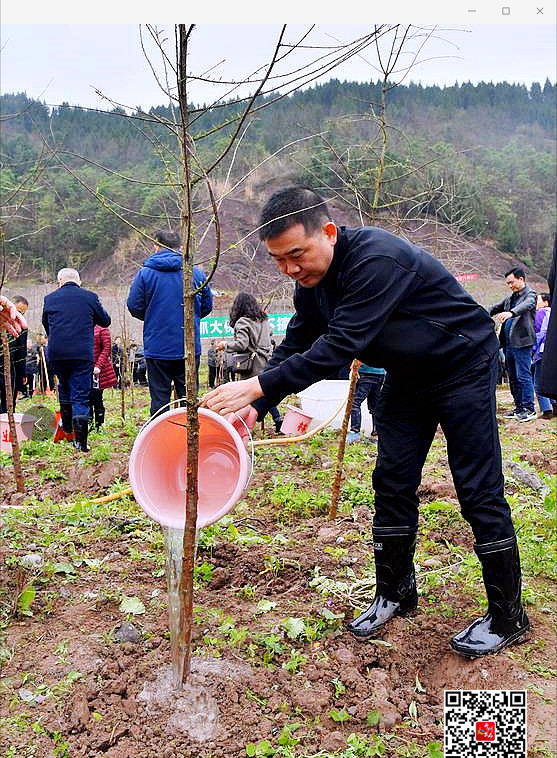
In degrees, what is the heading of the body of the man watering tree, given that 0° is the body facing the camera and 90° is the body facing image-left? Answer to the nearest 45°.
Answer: approximately 45°

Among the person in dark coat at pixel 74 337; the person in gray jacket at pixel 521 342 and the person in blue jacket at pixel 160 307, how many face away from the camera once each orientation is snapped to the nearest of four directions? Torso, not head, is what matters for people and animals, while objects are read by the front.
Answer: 2

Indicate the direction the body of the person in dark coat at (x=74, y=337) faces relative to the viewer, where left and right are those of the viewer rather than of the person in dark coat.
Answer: facing away from the viewer

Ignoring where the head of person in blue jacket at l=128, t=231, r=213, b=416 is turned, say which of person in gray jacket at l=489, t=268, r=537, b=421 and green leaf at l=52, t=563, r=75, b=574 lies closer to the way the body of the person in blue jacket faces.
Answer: the person in gray jacket

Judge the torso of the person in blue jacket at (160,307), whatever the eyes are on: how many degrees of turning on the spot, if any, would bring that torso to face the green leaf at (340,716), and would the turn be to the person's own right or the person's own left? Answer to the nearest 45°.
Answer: approximately 180°

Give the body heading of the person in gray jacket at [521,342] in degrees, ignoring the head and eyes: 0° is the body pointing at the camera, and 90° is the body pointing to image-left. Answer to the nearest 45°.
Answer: approximately 45°

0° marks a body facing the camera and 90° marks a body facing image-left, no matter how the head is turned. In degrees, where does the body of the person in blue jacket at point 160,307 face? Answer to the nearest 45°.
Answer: approximately 180°

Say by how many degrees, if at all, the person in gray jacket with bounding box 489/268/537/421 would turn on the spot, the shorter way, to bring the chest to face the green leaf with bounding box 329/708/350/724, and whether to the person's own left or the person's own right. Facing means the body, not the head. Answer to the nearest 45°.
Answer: approximately 45° to the person's own left

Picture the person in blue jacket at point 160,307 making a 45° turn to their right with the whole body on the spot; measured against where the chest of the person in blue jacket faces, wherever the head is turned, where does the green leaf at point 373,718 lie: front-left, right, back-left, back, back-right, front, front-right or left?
back-right

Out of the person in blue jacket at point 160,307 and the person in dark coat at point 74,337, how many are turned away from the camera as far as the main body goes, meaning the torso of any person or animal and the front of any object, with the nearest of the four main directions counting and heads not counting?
2

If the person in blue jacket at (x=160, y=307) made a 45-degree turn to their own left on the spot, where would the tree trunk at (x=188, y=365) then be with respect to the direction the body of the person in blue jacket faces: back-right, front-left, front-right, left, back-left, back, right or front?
back-left

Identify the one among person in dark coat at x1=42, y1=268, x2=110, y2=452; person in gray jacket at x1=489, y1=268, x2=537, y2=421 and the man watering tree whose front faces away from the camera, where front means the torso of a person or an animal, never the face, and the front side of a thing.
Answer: the person in dark coat
